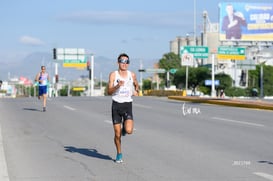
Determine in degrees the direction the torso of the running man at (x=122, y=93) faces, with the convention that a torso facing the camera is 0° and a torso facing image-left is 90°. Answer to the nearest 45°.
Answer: approximately 0°

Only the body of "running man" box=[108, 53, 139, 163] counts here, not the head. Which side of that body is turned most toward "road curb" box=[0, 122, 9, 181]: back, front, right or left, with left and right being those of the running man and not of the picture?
right

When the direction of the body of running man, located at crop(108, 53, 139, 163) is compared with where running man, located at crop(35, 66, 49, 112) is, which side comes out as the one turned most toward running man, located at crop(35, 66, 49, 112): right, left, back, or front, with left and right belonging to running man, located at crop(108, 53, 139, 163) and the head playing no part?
back

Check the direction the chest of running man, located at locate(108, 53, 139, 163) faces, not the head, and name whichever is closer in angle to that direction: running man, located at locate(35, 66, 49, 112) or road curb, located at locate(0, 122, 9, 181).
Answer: the road curb
